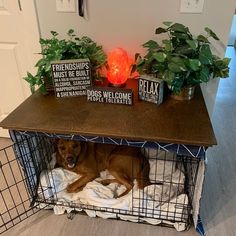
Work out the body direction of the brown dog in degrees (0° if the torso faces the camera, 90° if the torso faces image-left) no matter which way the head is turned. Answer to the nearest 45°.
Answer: approximately 90°

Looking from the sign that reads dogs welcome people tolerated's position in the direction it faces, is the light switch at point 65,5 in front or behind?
behind

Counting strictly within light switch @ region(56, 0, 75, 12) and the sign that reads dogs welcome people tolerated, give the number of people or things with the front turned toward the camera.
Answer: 2
